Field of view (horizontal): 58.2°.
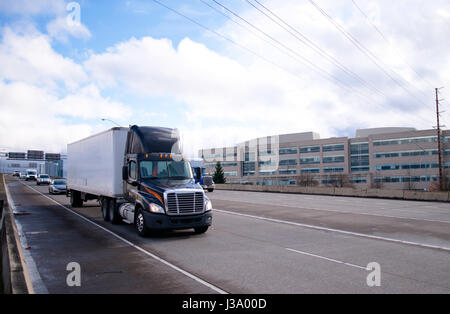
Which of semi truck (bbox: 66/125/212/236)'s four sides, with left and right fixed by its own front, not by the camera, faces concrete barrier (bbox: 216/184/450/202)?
left

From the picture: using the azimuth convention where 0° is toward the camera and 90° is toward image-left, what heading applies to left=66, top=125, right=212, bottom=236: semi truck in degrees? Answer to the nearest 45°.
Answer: approximately 315°
